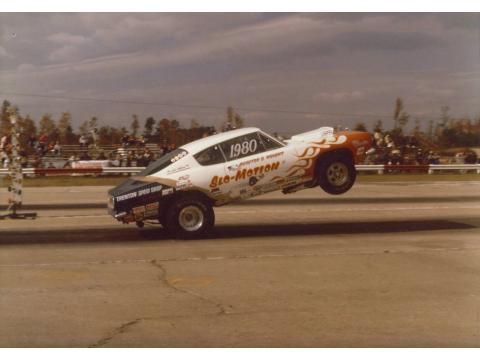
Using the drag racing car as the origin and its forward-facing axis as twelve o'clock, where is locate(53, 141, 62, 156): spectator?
The spectator is roughly at 8 o'clock from the drag racing car.

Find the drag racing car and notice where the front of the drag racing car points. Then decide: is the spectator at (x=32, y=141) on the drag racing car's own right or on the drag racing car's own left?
on the drag racing car's own left

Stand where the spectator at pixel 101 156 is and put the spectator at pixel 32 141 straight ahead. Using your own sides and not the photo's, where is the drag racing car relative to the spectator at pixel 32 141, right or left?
left

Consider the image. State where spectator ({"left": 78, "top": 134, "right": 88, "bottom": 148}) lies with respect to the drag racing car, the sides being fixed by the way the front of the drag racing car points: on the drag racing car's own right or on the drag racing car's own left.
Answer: on the drag racing car's own left

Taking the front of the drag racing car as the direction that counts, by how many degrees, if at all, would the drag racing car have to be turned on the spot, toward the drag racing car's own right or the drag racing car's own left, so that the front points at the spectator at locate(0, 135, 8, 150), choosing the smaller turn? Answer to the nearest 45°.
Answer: approximately 135° to the drag racing car's own left

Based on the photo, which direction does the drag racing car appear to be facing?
to the viewer's right
